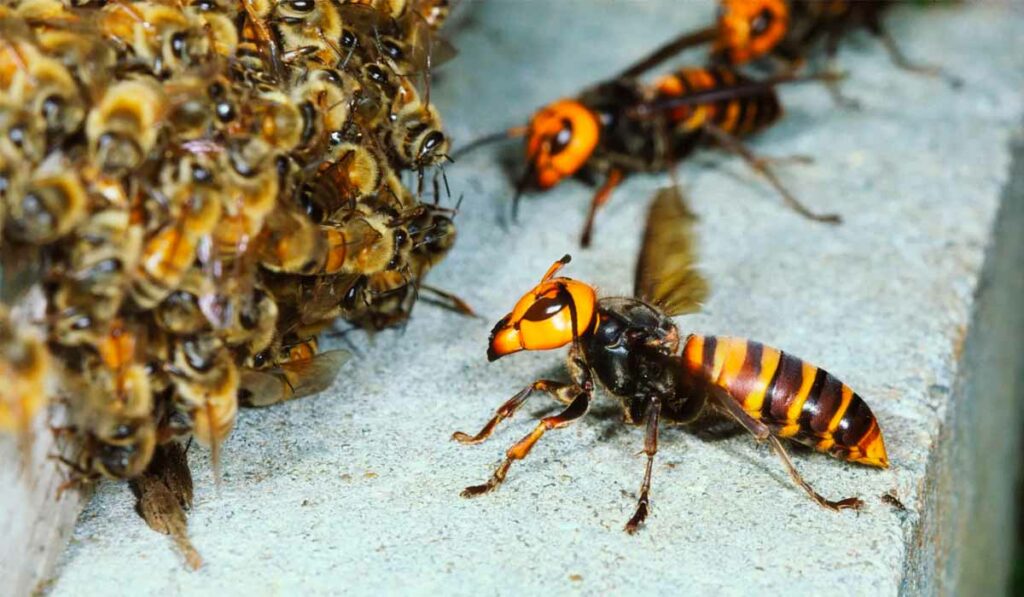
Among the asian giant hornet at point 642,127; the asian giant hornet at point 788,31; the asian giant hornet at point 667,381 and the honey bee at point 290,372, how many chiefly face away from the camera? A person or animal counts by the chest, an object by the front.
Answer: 0

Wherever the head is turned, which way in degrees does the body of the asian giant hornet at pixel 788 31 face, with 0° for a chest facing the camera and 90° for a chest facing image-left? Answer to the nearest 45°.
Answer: approximately 90°

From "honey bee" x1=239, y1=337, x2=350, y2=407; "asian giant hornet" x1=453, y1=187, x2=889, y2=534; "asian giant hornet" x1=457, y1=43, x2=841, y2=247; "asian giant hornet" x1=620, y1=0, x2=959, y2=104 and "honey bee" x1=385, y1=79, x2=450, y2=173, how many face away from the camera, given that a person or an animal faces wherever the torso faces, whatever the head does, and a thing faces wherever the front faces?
0

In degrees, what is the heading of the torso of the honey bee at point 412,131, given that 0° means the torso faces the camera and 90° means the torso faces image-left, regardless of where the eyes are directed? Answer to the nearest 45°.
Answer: approximately 315°

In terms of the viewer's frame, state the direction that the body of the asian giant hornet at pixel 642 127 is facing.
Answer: to the viewer's left

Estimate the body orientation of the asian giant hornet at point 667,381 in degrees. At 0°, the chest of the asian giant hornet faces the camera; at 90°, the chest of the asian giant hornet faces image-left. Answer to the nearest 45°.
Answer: approximately 90°

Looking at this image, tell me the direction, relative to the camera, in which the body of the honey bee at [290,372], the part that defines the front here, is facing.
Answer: to the viewer's left

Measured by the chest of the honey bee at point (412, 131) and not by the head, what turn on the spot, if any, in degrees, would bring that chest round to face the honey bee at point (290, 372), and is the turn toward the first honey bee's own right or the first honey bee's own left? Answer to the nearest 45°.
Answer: approximately 90° to the first honey bee's own right
